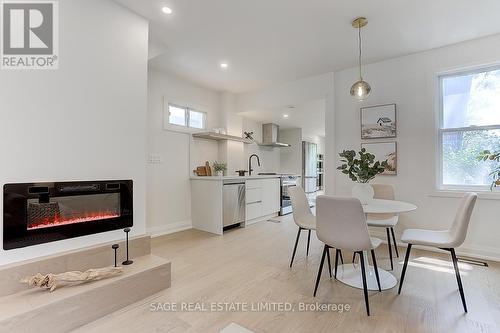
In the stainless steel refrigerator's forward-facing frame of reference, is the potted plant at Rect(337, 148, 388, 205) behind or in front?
in front

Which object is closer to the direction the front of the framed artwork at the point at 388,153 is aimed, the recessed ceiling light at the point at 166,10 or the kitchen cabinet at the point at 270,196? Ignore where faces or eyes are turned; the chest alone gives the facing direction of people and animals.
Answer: the recessed ceiling light

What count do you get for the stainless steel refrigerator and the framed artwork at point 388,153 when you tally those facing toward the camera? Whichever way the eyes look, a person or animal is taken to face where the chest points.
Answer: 2

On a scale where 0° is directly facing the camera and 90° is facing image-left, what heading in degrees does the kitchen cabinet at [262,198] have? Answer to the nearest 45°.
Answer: approximately 315°

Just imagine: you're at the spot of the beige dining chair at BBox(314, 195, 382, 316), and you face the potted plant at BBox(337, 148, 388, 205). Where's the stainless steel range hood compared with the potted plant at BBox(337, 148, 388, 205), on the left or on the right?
left

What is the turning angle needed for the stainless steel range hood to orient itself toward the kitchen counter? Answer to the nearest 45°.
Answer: approximately 45° to its right

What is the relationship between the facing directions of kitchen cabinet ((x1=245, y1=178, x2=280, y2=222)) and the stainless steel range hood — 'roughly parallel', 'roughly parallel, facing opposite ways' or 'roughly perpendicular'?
roughly parallel

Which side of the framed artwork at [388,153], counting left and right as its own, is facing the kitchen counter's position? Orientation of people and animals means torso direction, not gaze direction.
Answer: right

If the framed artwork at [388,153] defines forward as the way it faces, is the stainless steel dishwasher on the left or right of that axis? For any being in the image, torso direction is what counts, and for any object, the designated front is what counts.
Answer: on its right

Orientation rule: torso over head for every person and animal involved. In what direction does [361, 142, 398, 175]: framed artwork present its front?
toward the camera
